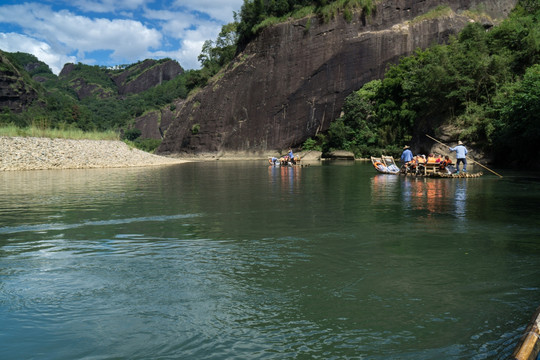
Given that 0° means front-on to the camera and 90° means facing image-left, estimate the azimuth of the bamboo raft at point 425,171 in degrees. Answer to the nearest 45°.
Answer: approximately 90°

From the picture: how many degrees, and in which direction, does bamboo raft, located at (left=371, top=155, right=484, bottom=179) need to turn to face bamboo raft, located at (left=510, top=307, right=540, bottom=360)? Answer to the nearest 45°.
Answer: approximately 90° to its left
